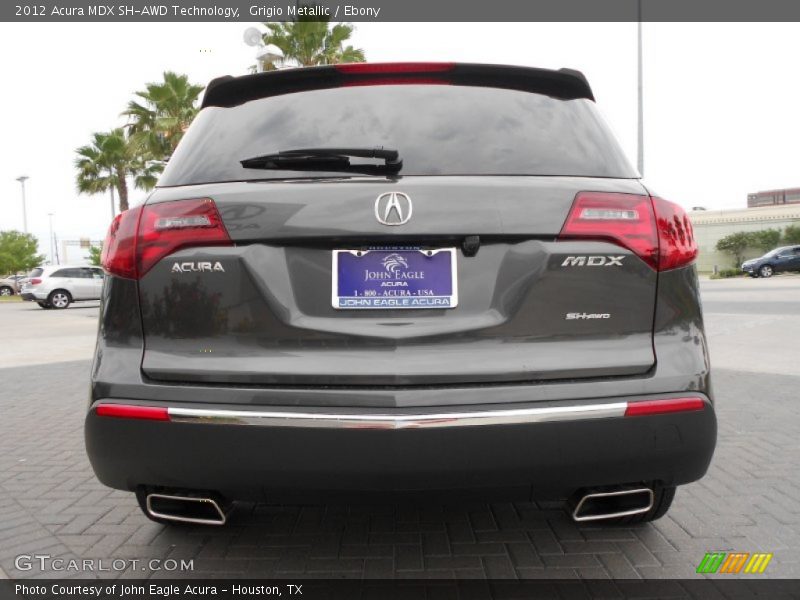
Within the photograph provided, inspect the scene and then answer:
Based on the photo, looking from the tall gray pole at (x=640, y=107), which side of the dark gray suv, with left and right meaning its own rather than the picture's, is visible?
front

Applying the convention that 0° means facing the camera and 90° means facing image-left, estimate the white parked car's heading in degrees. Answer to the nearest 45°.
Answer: approximately 225°

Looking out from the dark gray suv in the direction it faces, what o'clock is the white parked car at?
The white parked car is roughly at 11 o'clock from the dark gray suv.

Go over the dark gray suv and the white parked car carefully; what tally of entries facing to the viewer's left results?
0

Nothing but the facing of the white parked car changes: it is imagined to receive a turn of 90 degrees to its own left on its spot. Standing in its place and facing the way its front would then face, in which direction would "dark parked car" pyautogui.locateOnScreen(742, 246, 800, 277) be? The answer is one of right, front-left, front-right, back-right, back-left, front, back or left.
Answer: back-right

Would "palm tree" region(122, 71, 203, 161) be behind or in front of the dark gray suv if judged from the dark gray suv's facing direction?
in front

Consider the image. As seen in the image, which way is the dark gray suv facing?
away from the camera

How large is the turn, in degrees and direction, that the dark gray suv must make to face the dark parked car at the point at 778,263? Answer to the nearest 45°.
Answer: approximately 45° to its right

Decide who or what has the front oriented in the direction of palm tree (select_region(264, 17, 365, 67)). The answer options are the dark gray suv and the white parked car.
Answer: the dark gray suv
